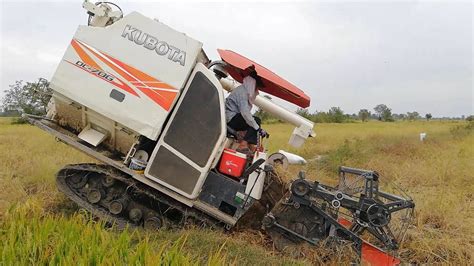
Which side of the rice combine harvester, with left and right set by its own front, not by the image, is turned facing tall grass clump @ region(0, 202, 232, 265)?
right

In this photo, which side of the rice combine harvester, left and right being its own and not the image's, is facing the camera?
right

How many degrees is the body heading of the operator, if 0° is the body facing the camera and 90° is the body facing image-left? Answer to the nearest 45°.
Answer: approximately 270°
